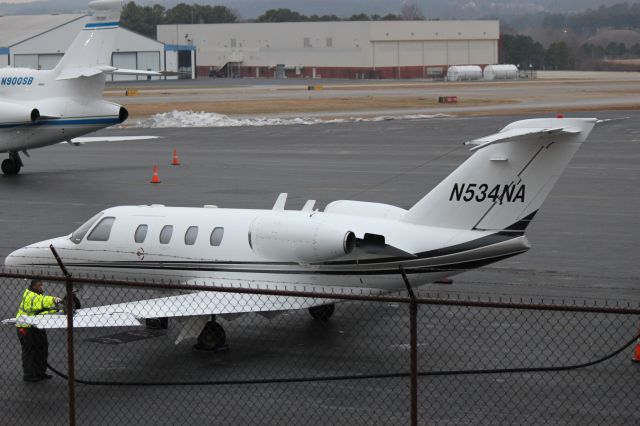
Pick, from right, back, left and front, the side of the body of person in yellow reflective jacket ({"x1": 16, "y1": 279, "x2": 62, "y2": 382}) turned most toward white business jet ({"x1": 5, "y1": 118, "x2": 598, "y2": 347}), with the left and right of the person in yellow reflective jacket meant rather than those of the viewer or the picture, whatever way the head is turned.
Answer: front

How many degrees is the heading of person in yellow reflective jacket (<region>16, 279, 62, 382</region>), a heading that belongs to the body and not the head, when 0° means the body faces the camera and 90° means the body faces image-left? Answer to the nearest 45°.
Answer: approximately 270°

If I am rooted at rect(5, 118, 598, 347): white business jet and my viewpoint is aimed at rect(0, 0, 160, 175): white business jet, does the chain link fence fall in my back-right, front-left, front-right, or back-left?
back-left

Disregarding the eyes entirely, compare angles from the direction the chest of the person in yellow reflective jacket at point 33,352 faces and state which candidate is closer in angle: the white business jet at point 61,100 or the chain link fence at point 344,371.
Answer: the chain link fence

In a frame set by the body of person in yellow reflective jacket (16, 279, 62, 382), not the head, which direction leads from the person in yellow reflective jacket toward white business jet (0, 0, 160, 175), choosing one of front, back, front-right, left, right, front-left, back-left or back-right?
left
